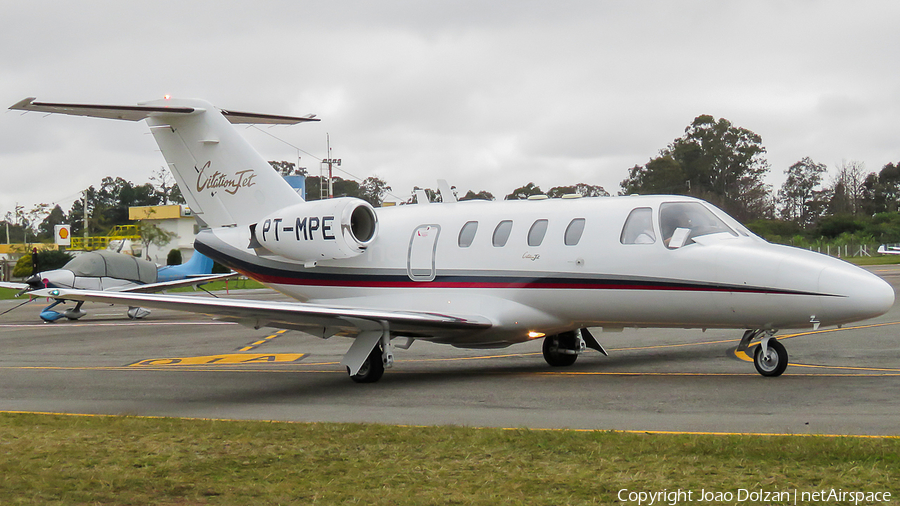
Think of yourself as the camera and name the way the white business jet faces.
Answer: facing the viewer and to the right of the viewer

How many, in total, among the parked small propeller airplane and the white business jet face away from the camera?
0

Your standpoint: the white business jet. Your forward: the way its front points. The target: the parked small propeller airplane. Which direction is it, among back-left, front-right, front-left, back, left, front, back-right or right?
back

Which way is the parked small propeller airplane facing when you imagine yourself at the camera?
facing the viewer and to the left of the viewer

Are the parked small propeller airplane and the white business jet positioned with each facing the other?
no

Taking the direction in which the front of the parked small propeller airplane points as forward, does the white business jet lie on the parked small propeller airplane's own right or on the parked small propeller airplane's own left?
on the parked small propeller airplane's own left
